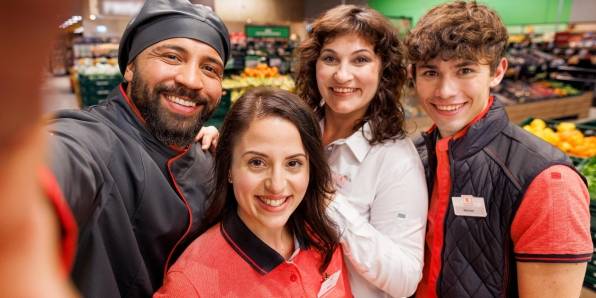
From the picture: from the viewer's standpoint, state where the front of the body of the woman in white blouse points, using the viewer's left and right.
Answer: facing the viewer and to the left of the viewer

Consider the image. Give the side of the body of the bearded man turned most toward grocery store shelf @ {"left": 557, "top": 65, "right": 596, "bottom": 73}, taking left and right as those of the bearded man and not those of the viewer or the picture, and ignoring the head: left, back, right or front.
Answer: left

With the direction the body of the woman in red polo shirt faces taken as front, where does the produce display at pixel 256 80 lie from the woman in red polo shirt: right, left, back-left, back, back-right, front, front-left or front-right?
back-left

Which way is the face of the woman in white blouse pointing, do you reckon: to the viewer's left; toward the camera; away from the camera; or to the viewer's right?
toward the camera

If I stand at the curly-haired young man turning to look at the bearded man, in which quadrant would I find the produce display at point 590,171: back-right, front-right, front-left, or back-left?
back-right

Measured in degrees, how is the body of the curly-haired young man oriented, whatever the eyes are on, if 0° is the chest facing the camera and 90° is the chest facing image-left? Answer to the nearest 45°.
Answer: approximately 45°

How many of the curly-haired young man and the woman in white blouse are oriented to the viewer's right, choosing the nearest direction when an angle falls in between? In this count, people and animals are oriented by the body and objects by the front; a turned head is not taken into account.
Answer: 0

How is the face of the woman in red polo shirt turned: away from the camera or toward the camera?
toward the camera

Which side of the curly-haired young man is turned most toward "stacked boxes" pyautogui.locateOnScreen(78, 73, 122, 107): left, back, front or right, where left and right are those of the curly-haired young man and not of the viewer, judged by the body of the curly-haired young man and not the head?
right

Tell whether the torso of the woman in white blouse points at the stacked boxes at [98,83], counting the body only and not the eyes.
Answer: no

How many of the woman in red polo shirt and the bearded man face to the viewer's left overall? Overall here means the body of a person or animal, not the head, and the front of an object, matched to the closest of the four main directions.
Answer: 0

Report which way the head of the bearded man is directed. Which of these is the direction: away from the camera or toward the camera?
toward the camera

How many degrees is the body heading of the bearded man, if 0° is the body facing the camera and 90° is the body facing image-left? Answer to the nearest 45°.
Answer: approximately 315°

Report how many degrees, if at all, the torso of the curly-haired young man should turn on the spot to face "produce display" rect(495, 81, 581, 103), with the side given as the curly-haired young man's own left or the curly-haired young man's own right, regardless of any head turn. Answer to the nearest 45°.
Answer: approximately 135° to the curly-haired young man's own right

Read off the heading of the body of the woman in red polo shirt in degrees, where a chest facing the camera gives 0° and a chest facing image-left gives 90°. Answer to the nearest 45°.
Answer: approximately 315°
